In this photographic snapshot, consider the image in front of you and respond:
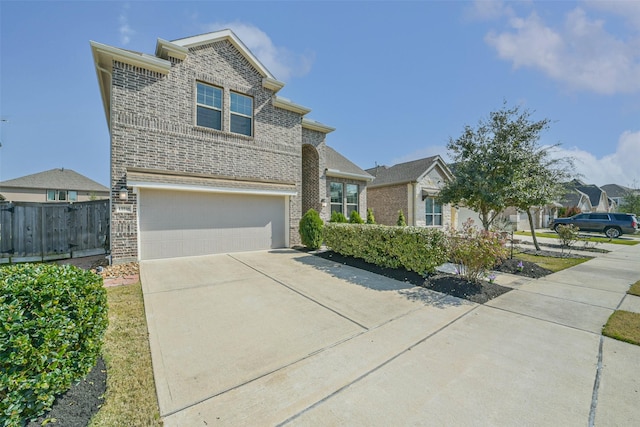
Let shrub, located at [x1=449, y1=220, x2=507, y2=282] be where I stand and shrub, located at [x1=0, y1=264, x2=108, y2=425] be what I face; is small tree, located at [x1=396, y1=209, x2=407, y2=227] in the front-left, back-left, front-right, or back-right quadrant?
back-right

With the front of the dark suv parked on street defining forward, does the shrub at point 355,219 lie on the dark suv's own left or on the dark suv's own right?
on the dark suv's own left

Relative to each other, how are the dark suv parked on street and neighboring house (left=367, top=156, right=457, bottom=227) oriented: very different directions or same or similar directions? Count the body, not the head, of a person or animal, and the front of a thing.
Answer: very different directions

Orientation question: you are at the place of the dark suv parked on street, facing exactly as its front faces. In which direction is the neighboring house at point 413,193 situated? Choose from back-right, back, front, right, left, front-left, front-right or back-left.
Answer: front-left

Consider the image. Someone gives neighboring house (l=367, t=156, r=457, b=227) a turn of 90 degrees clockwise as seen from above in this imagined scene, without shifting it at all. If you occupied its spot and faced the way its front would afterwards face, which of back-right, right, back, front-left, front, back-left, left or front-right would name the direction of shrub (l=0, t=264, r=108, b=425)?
front-left

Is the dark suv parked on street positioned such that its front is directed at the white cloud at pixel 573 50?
no

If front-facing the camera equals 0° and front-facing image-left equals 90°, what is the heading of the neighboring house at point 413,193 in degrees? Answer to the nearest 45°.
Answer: approximately 315°

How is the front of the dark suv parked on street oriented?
to the viewer's left

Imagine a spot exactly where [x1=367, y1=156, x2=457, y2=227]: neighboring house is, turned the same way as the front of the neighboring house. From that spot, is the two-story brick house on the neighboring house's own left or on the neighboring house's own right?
on the neighboring house's own right

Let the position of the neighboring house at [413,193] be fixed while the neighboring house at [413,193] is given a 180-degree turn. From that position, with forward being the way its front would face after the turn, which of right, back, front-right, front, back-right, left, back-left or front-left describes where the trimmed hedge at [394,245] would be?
back-left

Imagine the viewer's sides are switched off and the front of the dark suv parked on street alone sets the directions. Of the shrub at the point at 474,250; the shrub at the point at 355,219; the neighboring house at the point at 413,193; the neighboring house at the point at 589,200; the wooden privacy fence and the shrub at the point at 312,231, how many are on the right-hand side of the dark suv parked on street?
1

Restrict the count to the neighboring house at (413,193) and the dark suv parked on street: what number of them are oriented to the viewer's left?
1

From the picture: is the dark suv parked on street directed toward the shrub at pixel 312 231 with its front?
no

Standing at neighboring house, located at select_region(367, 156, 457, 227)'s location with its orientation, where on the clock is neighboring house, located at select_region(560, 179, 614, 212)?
neighboring house, located at select_region(560, 179, 614, 212) is roughly at 9 o'clock from neighboring house, located at select_region(367, 156, 457, 227).
